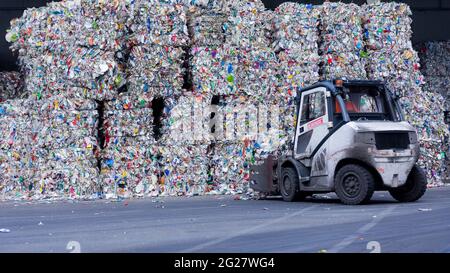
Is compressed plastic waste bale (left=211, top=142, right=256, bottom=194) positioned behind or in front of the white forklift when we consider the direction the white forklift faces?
in front

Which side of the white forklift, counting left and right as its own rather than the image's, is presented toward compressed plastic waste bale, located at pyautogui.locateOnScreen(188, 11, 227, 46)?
front

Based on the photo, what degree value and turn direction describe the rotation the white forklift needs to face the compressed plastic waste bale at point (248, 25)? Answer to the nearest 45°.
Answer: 0° — it already faces it

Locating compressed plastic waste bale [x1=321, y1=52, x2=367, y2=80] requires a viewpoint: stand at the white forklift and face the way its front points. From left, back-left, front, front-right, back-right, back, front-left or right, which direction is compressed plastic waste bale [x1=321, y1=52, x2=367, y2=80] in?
front-right

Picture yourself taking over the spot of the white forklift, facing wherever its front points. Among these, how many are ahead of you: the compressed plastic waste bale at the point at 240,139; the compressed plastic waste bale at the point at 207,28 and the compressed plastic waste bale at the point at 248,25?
3

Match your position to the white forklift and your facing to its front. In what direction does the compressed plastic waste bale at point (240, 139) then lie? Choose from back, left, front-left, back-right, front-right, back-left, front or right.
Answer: front

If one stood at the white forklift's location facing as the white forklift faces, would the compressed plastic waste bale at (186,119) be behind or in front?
in front

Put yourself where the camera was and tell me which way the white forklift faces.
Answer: facing away from the viewer and to the left of the viewer

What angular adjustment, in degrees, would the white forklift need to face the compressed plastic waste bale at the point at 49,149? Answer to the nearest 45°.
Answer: approximately 45° to its left
